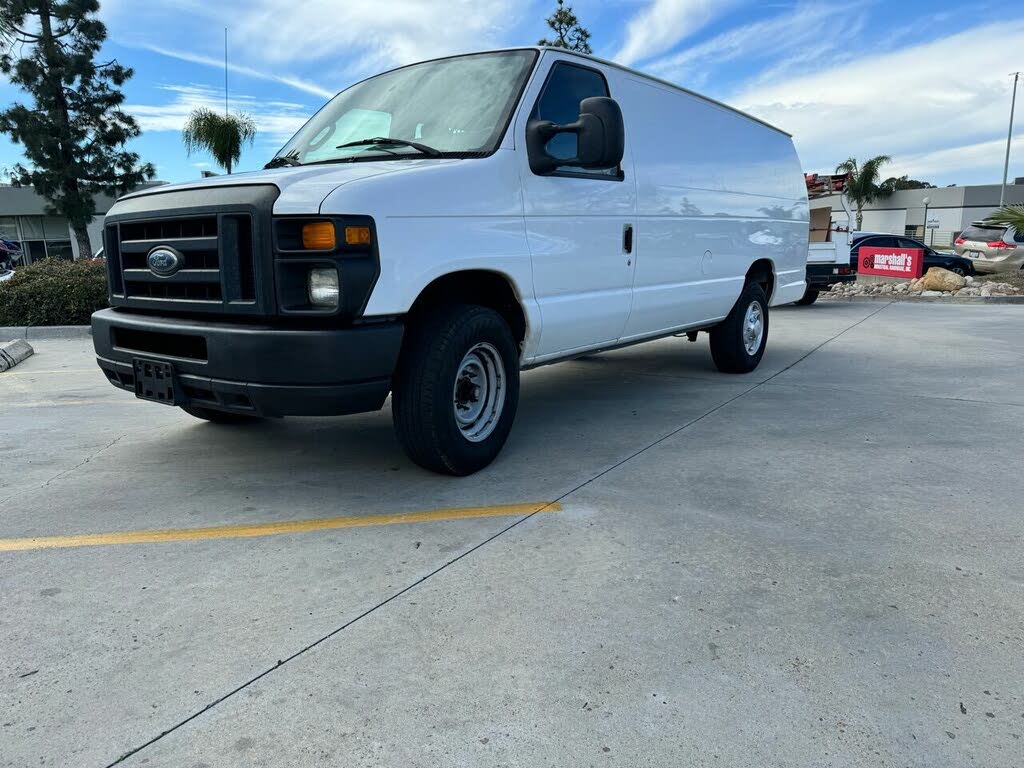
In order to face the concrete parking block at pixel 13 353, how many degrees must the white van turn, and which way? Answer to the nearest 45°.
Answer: approximately 90° to its right

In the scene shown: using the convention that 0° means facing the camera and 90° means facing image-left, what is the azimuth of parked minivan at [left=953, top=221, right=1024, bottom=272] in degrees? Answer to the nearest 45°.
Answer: approximately 225°

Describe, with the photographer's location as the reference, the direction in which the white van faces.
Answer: facing the viewer and to the left of the viewer

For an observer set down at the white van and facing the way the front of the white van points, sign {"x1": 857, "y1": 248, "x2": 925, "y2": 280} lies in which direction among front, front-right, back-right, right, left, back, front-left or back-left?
back

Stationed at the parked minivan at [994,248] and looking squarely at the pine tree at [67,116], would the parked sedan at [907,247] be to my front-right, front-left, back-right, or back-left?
front-left

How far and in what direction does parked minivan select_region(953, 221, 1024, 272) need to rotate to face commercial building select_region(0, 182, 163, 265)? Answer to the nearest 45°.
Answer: approximately 135° to its left

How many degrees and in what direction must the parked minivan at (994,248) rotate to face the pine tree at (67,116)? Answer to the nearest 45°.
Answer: approximately 135° to its left

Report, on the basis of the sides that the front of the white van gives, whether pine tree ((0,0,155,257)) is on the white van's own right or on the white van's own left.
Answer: on the white van's own right
